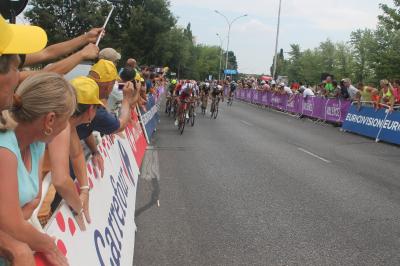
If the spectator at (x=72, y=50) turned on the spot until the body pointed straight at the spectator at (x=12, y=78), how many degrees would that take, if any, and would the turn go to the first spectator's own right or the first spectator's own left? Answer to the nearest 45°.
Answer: approximately 90° to the first spectator's own right

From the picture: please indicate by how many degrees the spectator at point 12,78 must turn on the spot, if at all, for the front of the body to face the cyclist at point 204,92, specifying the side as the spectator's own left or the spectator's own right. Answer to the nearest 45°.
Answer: approximately 45° to the spectator's own left

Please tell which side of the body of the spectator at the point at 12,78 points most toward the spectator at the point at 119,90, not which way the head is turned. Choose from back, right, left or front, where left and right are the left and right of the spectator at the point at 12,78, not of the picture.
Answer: left

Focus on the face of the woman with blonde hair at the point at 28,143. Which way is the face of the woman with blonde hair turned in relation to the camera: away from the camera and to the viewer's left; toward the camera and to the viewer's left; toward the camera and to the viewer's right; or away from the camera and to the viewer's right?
away from the camera and to the viewer's right

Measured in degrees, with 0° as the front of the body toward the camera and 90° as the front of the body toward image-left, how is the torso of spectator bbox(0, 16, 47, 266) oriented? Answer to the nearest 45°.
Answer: approximately 270°

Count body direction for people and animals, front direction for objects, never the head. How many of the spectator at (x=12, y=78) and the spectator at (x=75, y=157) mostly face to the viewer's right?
2

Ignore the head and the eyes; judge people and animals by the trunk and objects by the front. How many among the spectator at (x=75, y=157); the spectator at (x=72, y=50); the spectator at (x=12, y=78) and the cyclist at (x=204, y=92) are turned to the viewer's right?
3

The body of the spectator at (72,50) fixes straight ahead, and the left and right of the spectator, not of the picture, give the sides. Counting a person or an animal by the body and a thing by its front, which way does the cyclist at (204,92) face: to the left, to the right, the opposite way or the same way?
to the right

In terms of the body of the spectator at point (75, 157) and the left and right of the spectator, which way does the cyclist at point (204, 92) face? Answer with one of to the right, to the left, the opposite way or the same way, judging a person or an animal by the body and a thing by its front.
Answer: to the right

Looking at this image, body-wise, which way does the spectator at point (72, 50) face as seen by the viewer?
to the viewer's right

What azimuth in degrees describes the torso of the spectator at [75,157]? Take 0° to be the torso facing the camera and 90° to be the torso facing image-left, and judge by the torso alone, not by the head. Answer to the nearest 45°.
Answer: approximately 270°

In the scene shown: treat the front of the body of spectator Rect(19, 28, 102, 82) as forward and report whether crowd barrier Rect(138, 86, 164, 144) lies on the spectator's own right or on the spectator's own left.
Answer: on the spectator's own left
